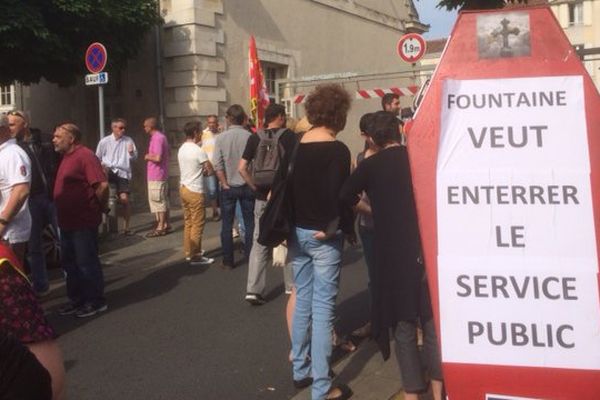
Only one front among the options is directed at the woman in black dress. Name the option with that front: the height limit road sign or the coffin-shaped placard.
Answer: the height limit road sign

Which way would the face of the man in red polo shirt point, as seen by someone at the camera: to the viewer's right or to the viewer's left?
to the viewer's left

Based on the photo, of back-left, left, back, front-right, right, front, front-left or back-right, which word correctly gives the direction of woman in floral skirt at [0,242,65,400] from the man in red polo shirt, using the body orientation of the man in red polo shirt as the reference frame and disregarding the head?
front-left

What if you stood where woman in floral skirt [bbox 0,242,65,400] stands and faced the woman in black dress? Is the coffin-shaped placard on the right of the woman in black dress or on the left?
right

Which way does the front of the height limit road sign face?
toward the camera

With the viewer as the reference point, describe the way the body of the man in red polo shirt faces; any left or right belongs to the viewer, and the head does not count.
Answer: facing the viewer and to the left of the viewer

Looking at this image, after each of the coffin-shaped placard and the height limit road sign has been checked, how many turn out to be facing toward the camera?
2

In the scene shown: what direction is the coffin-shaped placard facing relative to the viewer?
toward the camera

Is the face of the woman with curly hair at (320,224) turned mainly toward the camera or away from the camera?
away from the camera

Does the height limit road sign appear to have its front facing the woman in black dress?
yes
